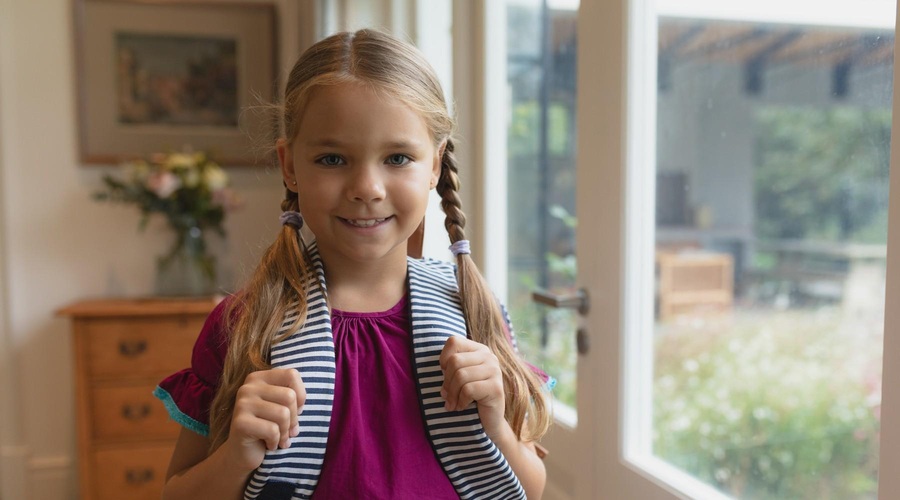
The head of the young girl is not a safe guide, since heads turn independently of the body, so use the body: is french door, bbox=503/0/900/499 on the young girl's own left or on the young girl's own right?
on the young girl's own left

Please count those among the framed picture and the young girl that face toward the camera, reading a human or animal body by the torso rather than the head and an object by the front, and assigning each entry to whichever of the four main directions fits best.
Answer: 2

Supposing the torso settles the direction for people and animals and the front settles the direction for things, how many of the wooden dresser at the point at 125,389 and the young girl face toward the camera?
2

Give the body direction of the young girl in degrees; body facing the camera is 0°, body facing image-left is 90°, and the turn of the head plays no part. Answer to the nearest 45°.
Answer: approximately 0°

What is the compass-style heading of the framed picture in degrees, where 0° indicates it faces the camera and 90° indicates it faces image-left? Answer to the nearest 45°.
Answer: approximately 0°
